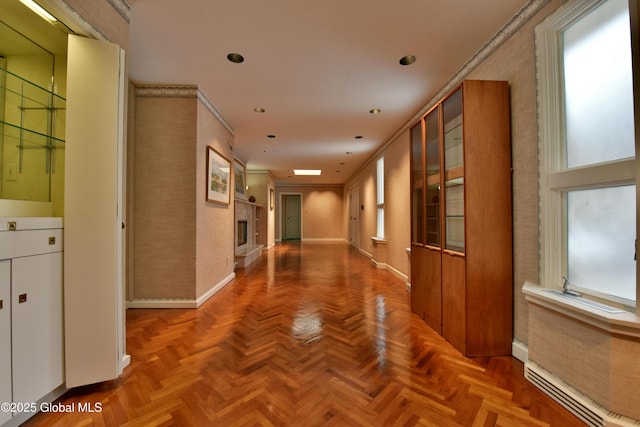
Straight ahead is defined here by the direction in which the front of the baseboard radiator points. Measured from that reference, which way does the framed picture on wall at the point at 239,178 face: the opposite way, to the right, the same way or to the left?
the opposite way

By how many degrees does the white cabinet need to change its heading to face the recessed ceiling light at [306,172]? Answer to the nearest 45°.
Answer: approximately 90° to its left

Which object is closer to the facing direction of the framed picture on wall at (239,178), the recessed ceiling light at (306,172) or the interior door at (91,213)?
the recessed ceiling light

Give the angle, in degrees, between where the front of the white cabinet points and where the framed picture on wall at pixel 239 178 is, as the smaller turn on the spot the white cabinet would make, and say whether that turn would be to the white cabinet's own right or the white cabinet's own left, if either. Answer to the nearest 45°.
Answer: approximately 90° to the white cabinet's own left

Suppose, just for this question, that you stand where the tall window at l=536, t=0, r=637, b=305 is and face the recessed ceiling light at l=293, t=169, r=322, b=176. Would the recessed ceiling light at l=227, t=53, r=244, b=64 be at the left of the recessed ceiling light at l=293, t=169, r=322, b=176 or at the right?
left

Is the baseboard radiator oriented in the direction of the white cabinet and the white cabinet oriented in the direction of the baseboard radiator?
yes

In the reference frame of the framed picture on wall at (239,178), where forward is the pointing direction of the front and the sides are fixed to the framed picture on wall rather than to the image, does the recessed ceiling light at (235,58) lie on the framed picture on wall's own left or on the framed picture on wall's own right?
on the framed picture on wall's own right

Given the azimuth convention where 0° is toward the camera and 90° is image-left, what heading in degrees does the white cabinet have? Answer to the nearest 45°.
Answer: approximately 315°

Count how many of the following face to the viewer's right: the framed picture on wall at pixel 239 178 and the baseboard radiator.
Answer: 1

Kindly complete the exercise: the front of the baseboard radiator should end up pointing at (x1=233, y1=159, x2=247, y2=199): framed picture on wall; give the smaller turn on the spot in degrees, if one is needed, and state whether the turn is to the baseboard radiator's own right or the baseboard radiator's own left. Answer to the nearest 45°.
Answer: approximately 45° to the baseboard radiator's own right

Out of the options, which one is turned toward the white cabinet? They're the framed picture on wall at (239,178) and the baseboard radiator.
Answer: the baseboard radiator

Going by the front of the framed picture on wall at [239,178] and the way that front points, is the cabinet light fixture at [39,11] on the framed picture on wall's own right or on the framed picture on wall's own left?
on the framed picture on wall's own right

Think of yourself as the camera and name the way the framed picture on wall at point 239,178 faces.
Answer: facing to the right of the viewer
